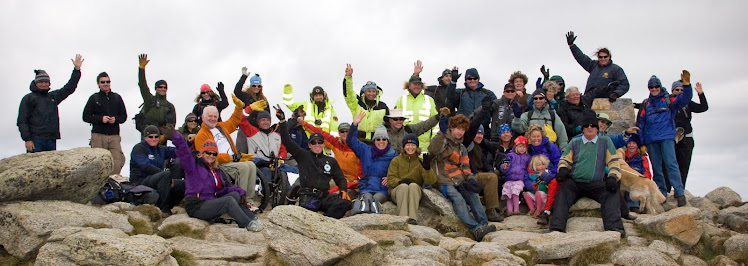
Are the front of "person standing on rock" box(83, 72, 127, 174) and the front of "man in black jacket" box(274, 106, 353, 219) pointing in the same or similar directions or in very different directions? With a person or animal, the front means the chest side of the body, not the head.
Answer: same or similar directions

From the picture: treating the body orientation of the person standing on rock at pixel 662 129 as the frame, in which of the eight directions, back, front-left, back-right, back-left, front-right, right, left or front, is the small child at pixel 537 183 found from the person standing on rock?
front-right

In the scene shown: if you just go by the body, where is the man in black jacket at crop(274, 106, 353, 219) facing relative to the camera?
toward the camera

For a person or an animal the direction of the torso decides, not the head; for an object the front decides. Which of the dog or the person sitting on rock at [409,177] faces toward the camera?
the person sitting on rock

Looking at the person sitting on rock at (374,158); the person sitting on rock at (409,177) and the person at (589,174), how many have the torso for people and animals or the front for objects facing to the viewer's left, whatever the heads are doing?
0

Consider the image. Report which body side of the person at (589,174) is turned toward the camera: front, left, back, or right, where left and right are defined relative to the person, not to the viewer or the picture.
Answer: front
